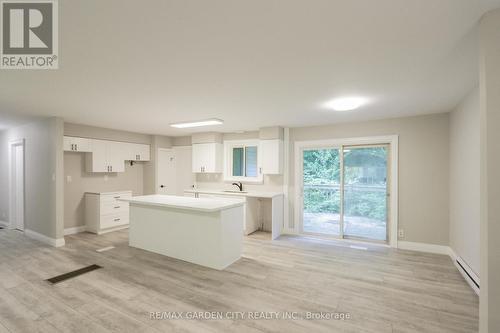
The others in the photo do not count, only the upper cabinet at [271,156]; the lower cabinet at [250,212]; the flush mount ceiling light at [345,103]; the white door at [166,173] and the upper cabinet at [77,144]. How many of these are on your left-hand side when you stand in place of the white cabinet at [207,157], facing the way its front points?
3

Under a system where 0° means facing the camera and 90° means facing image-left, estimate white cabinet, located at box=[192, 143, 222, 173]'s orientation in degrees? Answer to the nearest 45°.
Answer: approximately 45°

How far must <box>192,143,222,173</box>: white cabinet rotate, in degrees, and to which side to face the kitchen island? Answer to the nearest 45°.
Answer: approximately 45° to its left

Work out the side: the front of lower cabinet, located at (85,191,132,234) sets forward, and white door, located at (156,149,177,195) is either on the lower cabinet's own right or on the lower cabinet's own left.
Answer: on the lower cabinet's own left

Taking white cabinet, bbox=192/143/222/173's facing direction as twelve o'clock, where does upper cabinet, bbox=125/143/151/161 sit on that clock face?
The upper cabinet is roughly at 2 o'clock from the white cabinet.

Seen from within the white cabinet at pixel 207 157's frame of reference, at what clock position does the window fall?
The window is roughly at 8 o'clock from the white cabinet.

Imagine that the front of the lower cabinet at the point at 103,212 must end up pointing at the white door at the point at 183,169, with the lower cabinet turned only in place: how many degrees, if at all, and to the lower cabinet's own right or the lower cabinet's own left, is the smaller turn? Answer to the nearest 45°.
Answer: approximately 45° to the lower cabinet's own left
